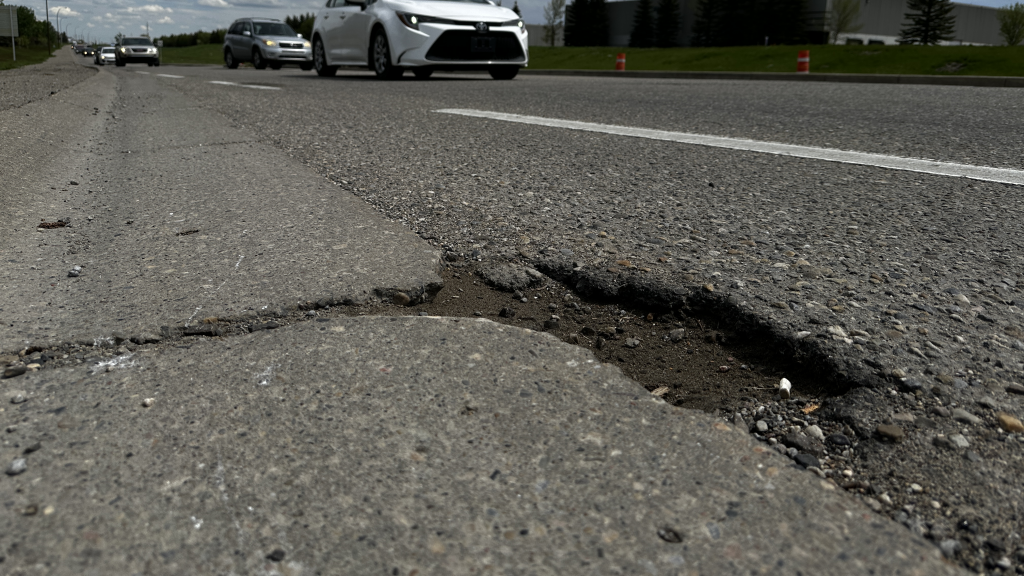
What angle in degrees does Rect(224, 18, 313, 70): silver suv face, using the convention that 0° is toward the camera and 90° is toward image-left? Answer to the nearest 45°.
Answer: approximately 315°

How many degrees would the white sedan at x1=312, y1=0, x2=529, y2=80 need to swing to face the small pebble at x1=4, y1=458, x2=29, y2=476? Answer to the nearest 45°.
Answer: approximately 45° to its right

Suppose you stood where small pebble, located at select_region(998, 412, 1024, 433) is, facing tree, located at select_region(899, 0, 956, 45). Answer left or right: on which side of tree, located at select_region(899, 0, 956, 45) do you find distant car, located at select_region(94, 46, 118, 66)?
left

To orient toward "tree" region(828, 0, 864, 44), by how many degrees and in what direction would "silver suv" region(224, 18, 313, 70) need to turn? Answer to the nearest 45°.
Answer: approximately 90° to its left

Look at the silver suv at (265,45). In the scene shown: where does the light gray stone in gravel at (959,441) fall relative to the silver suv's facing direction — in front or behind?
in front

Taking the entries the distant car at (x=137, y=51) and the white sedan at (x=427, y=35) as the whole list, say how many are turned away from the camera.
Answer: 0

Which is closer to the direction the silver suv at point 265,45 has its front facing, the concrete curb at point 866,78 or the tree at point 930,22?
the concrete curb

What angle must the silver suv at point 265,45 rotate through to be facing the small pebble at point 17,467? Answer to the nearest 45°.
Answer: approximately 45° to its right

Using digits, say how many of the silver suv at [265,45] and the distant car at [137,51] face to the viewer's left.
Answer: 0

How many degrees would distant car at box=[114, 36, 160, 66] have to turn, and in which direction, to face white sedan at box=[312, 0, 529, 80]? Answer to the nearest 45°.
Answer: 0° — it already faces it

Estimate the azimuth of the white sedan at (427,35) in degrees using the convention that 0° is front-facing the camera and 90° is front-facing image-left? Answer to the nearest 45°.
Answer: approximately 315°
